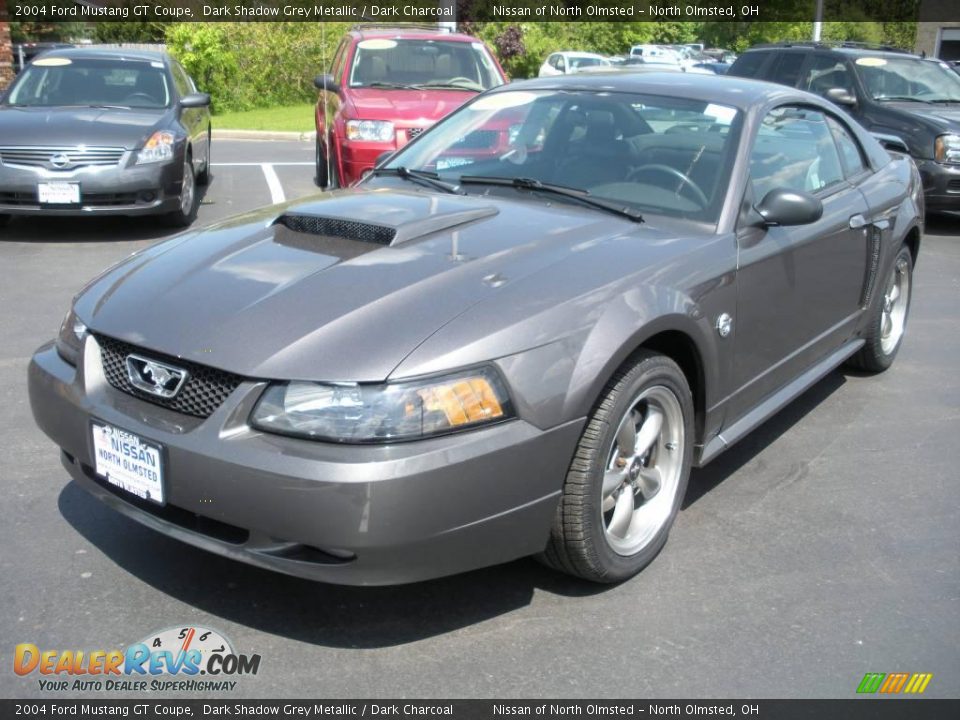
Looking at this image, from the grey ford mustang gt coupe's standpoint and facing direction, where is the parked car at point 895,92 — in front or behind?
behind

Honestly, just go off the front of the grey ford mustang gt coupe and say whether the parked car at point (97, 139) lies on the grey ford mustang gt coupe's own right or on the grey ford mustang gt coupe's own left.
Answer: on the grey ford mustang gt coupe's own right

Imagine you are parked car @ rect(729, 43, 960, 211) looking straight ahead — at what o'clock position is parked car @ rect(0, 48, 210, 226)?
parked car @ rect(0, 48, 210, 226) is roughly at 3 o'clock from parked car @ rect(729, 43, 960, 211).

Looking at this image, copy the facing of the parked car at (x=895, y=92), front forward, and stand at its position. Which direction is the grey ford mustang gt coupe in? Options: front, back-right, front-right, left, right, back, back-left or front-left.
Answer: front-right

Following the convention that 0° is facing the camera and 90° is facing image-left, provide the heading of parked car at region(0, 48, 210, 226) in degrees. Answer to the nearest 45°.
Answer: approximately 0°

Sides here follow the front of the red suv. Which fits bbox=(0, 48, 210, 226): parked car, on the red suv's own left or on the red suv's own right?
on the red suv's own right

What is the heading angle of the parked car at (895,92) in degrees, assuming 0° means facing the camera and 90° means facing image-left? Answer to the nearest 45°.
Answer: approximately 315°

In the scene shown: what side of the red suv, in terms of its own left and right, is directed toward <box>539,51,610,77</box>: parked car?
back

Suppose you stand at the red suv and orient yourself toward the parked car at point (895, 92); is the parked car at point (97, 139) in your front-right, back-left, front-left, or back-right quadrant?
back-right
